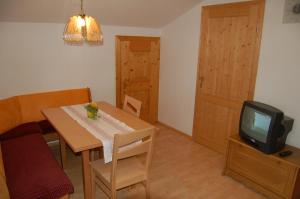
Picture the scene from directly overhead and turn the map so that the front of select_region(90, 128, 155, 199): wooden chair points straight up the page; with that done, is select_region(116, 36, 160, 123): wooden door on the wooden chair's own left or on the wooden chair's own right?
on the wooden chair's own right

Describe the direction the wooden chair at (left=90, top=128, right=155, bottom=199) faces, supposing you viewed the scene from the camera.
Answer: facing away from the viewer and to the left of the viewer

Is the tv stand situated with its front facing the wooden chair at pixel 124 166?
yes

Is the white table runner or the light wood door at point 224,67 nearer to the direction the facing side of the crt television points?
the white table runner

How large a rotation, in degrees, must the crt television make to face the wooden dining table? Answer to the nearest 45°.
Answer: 0° — it already faces it

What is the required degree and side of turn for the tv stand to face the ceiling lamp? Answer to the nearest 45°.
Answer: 0° — it already faces it

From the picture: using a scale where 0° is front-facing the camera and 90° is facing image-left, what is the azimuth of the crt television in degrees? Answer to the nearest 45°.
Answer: approximately 45°

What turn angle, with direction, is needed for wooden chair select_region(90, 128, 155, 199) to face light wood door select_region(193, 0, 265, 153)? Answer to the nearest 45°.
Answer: approximately 90° to its right

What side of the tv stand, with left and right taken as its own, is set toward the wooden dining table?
front

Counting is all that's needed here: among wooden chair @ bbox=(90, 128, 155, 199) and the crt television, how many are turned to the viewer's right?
0
